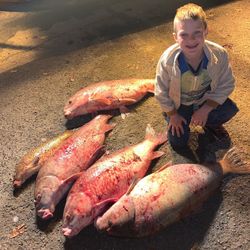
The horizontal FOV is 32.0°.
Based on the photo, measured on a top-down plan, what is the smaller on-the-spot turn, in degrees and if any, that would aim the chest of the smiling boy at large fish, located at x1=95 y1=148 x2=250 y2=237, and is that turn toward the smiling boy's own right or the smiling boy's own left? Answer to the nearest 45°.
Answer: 0° — they already face it

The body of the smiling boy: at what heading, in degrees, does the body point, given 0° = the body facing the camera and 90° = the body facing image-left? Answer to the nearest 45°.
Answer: approximately 0°

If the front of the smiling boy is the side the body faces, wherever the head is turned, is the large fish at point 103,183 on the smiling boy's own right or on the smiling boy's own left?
on the smiling boy's own right

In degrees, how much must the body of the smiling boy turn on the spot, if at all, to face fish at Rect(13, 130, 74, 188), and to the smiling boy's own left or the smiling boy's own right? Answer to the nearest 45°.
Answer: approximately 90° to the smiling boy's own right

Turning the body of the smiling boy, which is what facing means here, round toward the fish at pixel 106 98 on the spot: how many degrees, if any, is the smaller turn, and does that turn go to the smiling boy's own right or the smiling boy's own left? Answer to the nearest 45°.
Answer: approximately 135° to the smiling boy's own right

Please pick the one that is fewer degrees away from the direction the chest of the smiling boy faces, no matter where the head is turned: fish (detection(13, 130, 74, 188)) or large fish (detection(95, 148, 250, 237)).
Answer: the large fish

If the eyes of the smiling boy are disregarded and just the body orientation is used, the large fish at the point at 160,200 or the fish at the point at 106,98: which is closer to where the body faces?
the large fish

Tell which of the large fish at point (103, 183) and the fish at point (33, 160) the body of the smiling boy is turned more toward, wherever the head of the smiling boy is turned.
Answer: the large fish

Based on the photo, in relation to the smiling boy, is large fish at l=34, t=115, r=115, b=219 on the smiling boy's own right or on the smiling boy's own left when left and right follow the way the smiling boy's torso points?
on the smiling boy's own right
